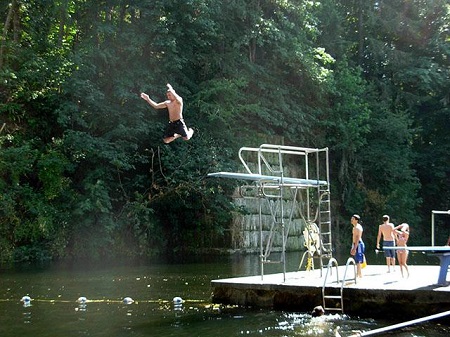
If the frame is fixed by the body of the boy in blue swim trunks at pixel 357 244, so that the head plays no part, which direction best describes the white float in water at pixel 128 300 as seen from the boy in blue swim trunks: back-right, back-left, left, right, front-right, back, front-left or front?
front

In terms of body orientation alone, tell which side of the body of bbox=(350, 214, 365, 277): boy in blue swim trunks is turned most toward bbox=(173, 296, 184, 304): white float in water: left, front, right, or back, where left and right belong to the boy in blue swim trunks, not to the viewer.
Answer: front

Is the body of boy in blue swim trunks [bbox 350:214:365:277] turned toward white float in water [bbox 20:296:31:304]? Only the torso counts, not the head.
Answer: yes

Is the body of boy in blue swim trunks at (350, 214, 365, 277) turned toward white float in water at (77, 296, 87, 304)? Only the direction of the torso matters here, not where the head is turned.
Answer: yes

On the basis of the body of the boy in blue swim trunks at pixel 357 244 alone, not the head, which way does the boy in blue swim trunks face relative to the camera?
to the viewer's left
